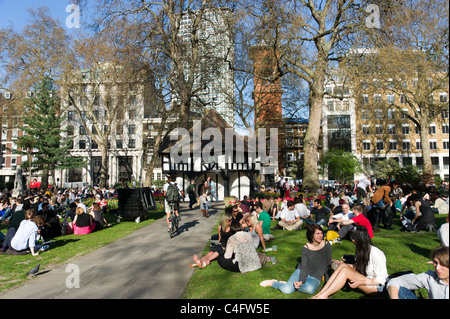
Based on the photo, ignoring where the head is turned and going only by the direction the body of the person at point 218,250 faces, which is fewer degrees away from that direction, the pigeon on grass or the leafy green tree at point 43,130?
the pigeon on grass

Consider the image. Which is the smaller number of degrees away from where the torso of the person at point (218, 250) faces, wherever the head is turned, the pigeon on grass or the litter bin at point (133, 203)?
the pigeon on grass

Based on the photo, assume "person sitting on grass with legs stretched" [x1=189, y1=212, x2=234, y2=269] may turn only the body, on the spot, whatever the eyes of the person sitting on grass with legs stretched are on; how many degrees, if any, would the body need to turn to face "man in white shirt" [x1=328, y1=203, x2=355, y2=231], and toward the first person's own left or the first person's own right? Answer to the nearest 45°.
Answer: approximately 180°

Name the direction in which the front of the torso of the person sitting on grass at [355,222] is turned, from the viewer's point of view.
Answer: to the viewer's left

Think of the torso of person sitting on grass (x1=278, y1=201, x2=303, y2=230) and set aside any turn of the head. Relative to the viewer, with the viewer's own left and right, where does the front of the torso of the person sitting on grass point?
facing the viewer

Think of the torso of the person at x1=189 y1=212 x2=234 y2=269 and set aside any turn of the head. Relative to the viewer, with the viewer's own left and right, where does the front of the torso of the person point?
facing the viewer and to the left of the viewer

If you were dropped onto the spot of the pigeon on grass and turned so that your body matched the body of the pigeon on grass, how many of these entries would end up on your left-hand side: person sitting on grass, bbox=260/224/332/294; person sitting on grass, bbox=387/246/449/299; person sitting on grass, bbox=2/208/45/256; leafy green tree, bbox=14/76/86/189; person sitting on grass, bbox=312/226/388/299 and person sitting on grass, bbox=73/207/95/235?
3

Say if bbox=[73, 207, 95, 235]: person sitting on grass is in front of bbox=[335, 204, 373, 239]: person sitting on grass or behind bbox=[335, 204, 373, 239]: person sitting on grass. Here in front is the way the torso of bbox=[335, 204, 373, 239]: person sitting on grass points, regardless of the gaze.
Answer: in front
